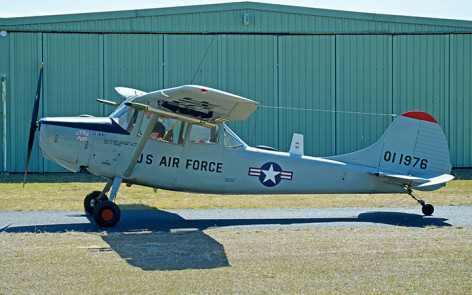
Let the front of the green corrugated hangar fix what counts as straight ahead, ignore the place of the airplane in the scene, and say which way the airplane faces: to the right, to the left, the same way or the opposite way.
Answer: to the right

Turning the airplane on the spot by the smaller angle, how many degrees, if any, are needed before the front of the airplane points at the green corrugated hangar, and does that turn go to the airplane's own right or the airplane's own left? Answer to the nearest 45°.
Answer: approximately 90° to the airplane's own right

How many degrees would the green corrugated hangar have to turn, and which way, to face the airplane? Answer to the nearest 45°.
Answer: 0° — it already faces it

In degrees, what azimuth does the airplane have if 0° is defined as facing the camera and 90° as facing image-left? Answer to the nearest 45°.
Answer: approximately 90°

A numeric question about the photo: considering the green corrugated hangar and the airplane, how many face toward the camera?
1

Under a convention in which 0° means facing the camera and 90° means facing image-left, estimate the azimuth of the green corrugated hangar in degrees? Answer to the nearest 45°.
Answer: approximately 0°
